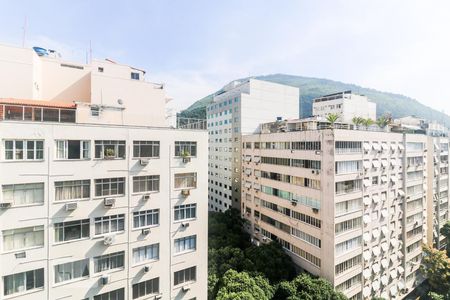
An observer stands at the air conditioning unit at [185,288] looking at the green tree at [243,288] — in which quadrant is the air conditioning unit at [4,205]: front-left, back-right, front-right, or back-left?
back-left

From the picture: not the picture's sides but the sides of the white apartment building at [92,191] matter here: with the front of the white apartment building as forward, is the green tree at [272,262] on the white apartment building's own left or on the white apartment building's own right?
on the white apartment building's own left

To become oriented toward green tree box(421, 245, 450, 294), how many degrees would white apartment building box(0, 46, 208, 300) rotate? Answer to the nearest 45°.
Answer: approximately 45° to its left

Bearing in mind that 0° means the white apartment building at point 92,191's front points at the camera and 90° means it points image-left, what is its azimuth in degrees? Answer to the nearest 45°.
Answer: approximately 315°

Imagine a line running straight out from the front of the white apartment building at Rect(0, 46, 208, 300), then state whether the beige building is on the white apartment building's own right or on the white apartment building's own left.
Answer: on the white apartment building's own left
